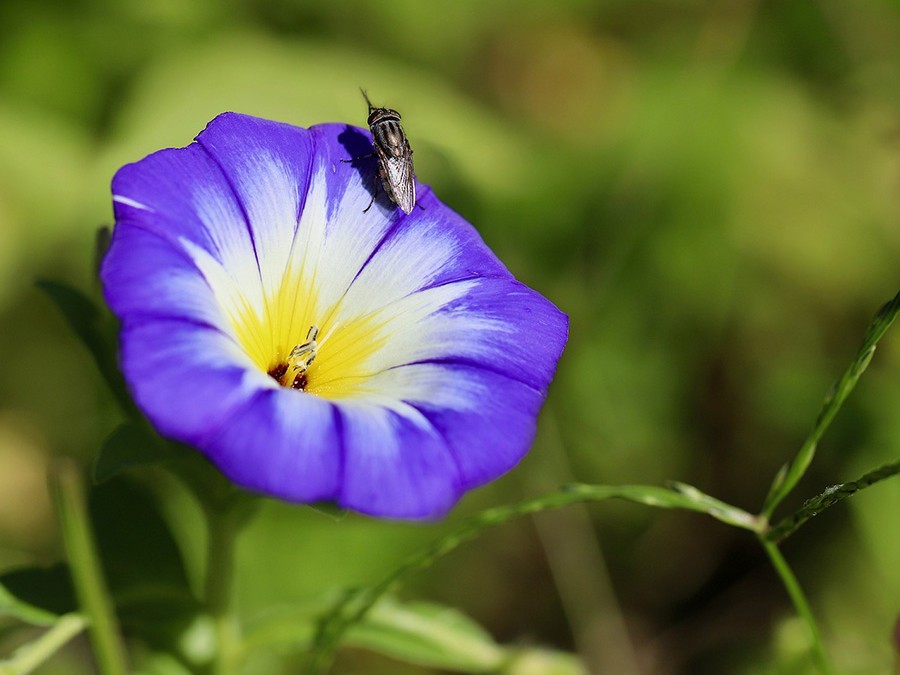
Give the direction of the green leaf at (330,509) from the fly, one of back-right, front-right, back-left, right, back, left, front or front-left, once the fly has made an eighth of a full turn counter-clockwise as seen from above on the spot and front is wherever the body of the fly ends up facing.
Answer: back-left

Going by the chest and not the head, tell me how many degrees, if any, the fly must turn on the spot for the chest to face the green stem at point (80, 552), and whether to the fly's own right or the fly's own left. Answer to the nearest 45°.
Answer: approximately 90° to the fly's own left

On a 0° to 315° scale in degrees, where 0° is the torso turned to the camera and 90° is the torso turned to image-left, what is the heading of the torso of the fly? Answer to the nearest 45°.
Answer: approximately 180°

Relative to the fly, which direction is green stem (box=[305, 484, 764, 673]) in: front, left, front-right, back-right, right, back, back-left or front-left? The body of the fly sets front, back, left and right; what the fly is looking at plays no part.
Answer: back-right

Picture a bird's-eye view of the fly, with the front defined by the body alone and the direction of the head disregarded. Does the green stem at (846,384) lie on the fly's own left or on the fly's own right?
on the fly's own right

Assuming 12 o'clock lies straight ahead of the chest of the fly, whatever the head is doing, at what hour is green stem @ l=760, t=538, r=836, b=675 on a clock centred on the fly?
The green stem is roughly at 4 o'clock from the fly.
